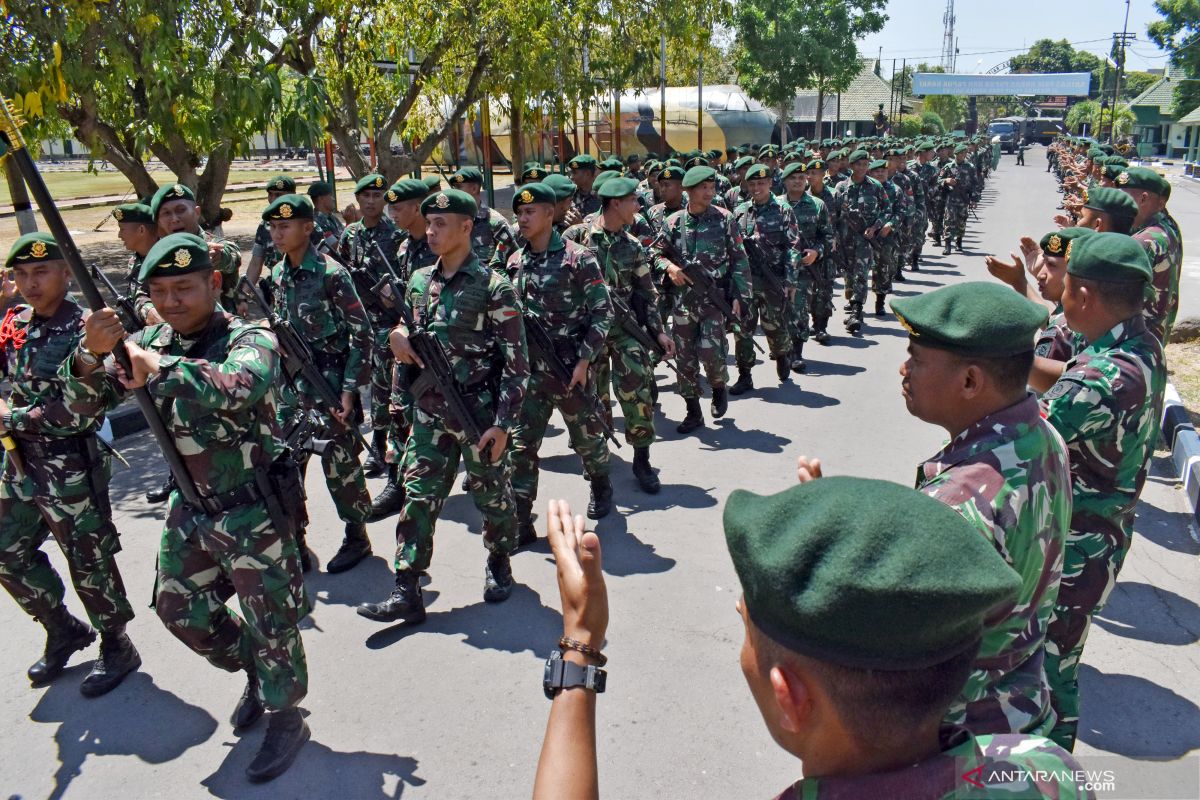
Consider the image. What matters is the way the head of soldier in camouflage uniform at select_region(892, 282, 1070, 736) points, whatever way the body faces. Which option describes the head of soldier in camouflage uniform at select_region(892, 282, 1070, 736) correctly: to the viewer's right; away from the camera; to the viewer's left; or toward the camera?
to the viewer's left

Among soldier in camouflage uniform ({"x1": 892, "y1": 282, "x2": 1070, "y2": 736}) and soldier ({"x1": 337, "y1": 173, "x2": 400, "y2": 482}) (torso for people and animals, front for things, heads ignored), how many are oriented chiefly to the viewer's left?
1

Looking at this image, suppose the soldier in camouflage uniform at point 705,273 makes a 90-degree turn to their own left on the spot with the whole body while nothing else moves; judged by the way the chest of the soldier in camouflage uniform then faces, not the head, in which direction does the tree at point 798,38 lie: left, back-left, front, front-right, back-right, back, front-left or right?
left

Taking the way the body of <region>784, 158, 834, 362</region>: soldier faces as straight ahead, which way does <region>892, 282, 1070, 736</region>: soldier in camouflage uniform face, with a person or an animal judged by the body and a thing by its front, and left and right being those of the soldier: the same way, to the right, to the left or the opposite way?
to the right

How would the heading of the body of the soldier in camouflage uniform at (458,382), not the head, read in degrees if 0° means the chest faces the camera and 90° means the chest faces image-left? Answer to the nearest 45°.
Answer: approximately 45°

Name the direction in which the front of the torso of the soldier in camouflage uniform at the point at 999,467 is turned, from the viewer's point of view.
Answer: to the viewer's left

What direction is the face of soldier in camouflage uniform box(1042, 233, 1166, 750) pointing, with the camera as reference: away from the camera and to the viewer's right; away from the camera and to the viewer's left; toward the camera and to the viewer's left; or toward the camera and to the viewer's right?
away from the camera and to the viewer's left

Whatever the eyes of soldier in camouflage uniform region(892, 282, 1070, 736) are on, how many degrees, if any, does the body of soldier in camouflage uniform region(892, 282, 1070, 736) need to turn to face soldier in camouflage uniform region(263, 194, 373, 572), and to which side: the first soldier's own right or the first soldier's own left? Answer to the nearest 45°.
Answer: approximately 45° to the first soldier's own right

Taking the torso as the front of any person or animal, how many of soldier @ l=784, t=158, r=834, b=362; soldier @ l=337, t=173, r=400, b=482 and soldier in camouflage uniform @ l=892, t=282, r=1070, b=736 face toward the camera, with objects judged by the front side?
2
